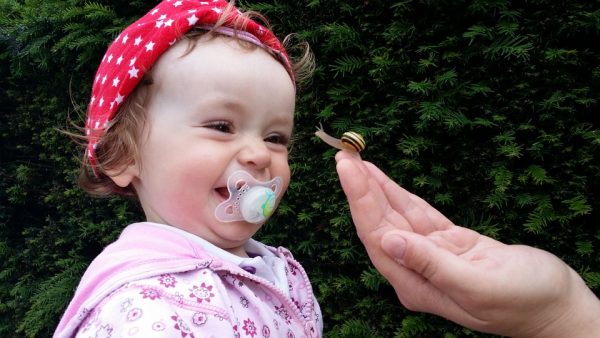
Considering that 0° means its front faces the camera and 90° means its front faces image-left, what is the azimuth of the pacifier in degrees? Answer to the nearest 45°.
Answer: approximately 315°
